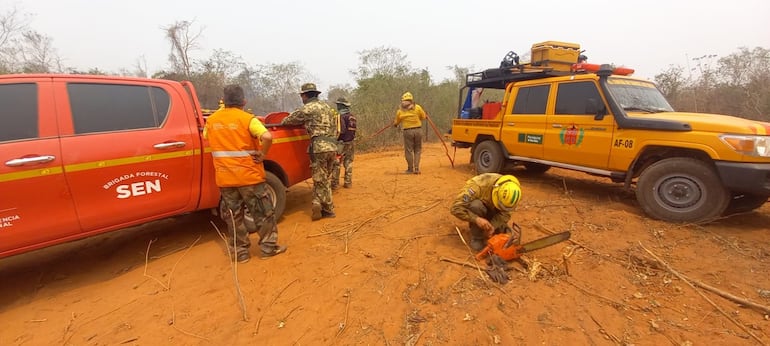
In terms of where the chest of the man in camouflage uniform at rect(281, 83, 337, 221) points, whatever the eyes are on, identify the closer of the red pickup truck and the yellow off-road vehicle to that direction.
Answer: the red pickup truck

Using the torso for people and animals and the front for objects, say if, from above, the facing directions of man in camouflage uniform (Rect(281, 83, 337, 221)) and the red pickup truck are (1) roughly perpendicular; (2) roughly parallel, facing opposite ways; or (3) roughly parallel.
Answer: roughly perpendicular

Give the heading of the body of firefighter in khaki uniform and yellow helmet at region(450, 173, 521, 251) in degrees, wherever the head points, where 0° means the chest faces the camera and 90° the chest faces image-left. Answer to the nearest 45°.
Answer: approximately 315°

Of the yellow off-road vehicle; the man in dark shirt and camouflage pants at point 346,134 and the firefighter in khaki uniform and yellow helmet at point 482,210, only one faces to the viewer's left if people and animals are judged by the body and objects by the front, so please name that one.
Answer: the man in dark shirt and camouflage pants

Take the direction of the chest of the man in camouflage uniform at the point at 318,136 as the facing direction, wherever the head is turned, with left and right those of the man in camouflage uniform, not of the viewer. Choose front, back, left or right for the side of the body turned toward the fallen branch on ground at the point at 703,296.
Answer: back

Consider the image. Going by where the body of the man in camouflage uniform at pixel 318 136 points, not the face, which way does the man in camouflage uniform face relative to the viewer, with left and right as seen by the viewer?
facing away from the viewer and to the left of the viewer

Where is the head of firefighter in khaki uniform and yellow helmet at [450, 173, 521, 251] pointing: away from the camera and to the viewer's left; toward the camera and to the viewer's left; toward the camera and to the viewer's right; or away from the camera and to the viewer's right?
toward the camera and to the viewer's right
